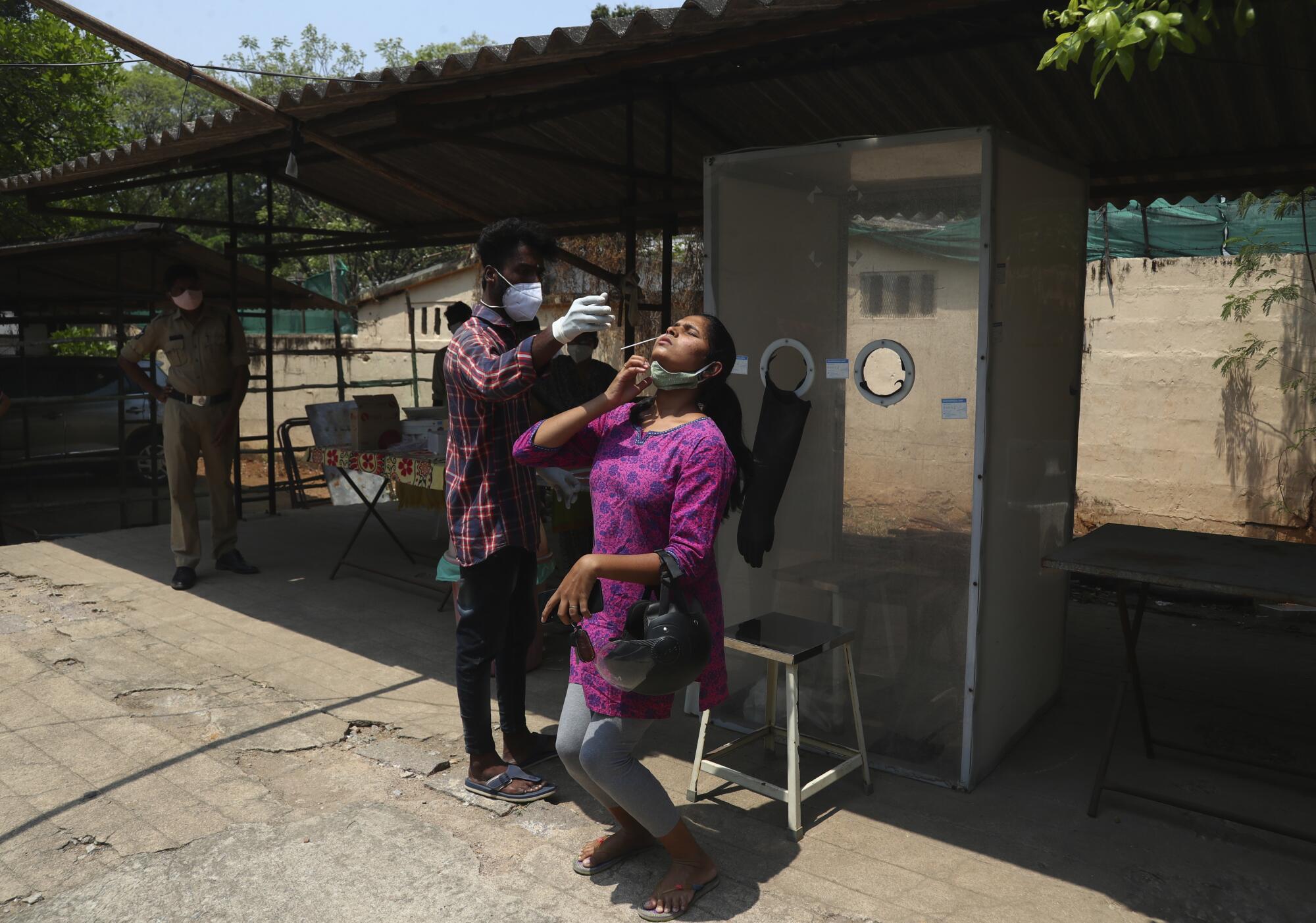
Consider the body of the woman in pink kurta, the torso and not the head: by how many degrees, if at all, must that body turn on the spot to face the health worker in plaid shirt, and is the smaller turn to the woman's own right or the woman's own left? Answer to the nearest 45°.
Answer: approximately 90° to the woman's own right

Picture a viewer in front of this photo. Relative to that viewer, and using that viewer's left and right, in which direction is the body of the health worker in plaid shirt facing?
facing to the right of the viewer

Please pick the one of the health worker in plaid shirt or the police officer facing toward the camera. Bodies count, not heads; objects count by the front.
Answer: the police officer

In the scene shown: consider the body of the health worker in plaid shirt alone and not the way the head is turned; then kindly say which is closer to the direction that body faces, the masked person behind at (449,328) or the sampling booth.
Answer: the sampling booth

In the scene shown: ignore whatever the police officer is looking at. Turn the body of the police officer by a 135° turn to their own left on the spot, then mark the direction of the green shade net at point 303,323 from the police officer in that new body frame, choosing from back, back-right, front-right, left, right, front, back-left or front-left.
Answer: front-left

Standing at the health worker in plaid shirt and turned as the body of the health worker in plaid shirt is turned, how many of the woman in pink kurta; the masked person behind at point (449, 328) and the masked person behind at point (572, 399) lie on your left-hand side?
2

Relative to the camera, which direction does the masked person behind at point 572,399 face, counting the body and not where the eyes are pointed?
toward the camera

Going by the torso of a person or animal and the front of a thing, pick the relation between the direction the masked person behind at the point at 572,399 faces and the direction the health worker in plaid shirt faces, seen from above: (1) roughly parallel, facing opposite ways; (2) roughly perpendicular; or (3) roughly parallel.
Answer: roughly perpendicular

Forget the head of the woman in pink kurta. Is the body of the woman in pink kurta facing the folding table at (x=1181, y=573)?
no

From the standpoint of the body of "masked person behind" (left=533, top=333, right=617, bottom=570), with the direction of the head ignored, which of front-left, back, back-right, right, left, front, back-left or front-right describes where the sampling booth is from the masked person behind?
front-left

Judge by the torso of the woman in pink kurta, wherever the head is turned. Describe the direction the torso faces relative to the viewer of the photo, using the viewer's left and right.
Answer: facing the viewer and to the left of the viewer

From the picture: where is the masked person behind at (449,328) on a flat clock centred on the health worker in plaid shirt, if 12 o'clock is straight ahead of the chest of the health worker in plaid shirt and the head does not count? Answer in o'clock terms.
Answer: The masked person behind is roughly at 9 o'clock from the health worker in plaid shirt.

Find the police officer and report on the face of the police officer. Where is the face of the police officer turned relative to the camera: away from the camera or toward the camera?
toward the camera

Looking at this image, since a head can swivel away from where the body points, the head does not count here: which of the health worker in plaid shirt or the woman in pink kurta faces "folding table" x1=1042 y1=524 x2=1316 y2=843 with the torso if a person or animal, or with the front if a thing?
the health worker in plaid shirt

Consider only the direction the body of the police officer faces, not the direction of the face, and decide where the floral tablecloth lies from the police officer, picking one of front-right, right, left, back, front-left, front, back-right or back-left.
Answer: front-left

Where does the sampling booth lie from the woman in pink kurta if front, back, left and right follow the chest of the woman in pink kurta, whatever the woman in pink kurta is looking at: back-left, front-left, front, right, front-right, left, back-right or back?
back

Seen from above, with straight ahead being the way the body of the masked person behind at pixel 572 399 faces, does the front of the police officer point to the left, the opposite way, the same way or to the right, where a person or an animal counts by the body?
the same way

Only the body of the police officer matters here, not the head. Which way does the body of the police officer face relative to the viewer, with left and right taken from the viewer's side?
facing the viewer
